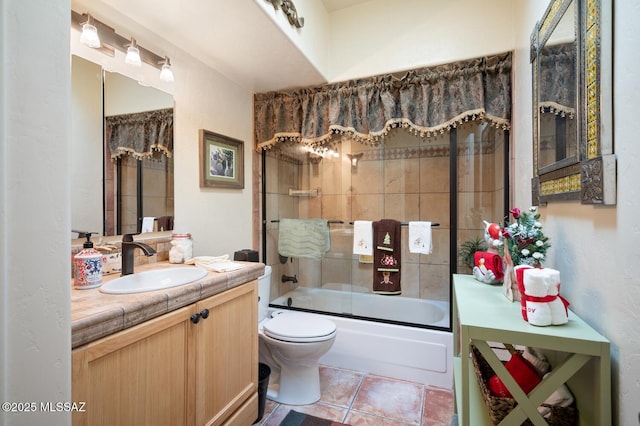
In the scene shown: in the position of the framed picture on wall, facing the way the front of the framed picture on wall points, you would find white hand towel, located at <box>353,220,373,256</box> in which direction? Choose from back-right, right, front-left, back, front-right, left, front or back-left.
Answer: front-left

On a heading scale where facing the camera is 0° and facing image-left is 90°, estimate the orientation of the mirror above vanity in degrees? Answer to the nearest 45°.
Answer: approximately 315°

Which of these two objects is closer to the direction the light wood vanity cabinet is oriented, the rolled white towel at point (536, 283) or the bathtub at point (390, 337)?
the rolled white towel

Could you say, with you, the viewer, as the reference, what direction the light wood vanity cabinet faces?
facing the viewer and to the right of the viewer

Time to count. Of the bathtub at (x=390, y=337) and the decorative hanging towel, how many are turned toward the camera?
2

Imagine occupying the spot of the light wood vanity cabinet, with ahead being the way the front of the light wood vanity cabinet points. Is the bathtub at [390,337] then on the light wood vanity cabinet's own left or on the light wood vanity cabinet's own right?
on the light wood vanity cabinet's own left

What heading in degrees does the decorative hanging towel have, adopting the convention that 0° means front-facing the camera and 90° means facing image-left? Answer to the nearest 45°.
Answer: approximately 0°

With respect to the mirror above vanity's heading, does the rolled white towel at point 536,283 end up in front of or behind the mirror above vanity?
in front

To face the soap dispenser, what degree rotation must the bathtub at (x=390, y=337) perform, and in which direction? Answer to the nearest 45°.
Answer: approximately 45° to its right

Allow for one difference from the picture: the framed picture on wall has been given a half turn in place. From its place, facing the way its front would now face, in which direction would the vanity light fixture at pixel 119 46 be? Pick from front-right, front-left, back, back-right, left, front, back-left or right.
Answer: left
